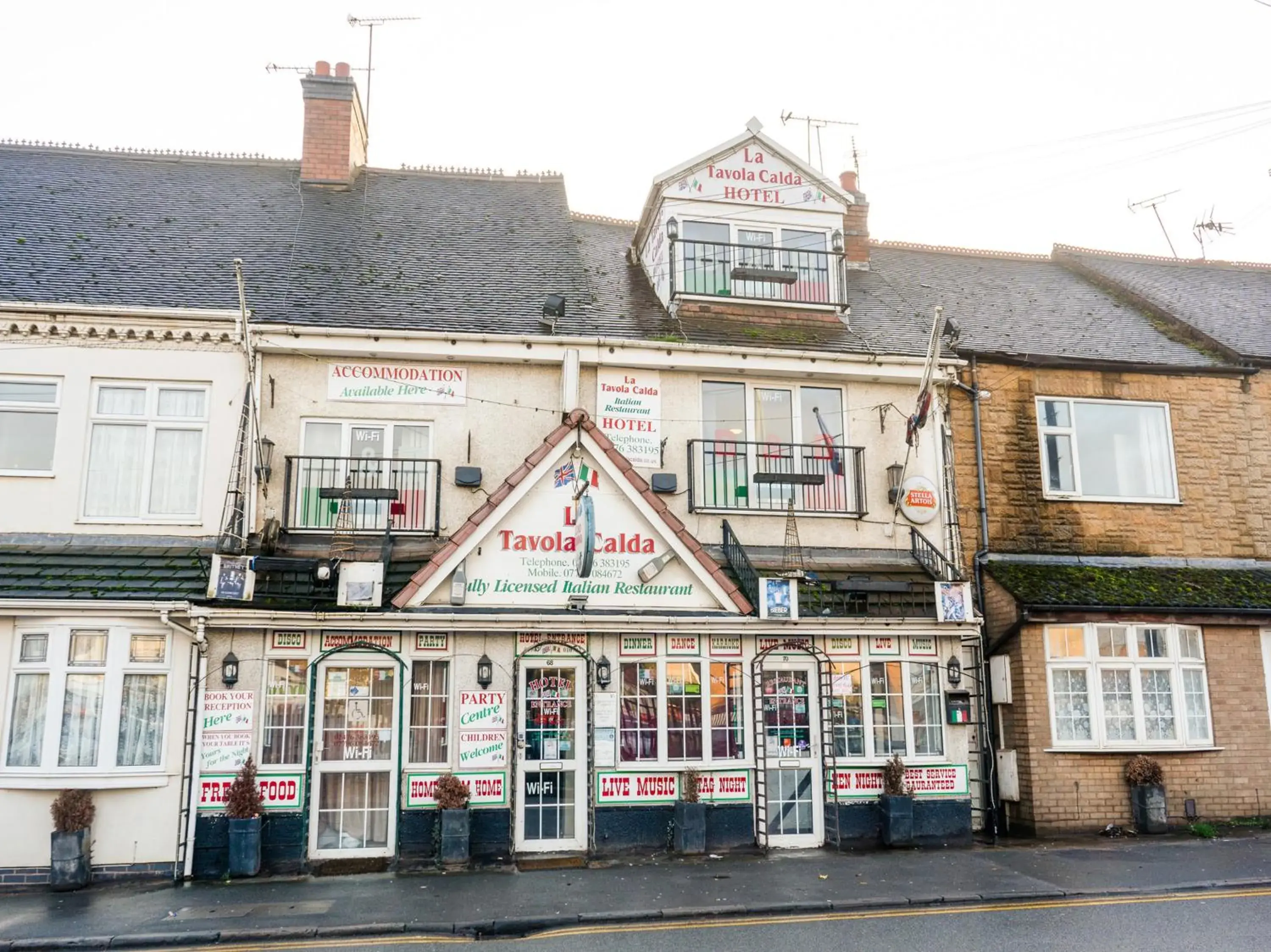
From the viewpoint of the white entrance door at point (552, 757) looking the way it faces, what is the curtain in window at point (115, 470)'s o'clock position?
The curtain in window is roughly at 3 o'clock from the white entrance door.

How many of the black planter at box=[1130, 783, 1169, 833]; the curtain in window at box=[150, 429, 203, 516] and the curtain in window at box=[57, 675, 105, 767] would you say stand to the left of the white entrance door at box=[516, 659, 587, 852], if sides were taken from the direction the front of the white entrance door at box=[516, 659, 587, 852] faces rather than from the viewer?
1

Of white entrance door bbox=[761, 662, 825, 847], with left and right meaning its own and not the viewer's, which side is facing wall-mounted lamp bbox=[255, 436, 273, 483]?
right

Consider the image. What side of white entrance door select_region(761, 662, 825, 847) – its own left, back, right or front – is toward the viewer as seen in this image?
front

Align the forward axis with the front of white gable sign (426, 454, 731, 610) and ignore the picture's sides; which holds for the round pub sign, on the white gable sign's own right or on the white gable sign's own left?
on the white gable sign's own left

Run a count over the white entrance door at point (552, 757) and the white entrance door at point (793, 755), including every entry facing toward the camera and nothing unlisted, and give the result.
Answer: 2

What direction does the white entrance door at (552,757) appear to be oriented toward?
toward the camera

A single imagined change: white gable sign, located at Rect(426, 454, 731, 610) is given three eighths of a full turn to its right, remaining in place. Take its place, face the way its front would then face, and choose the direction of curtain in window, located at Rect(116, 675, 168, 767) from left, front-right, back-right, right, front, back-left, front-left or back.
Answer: front-left

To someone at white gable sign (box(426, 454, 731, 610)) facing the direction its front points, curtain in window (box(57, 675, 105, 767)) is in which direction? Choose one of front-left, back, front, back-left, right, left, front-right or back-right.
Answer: right

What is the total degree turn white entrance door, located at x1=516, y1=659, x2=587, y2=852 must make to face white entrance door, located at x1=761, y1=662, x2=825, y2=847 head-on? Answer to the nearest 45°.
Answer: approximately 90° to its left

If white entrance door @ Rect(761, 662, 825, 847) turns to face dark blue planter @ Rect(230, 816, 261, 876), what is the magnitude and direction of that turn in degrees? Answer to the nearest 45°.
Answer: approximately 45° to its right
